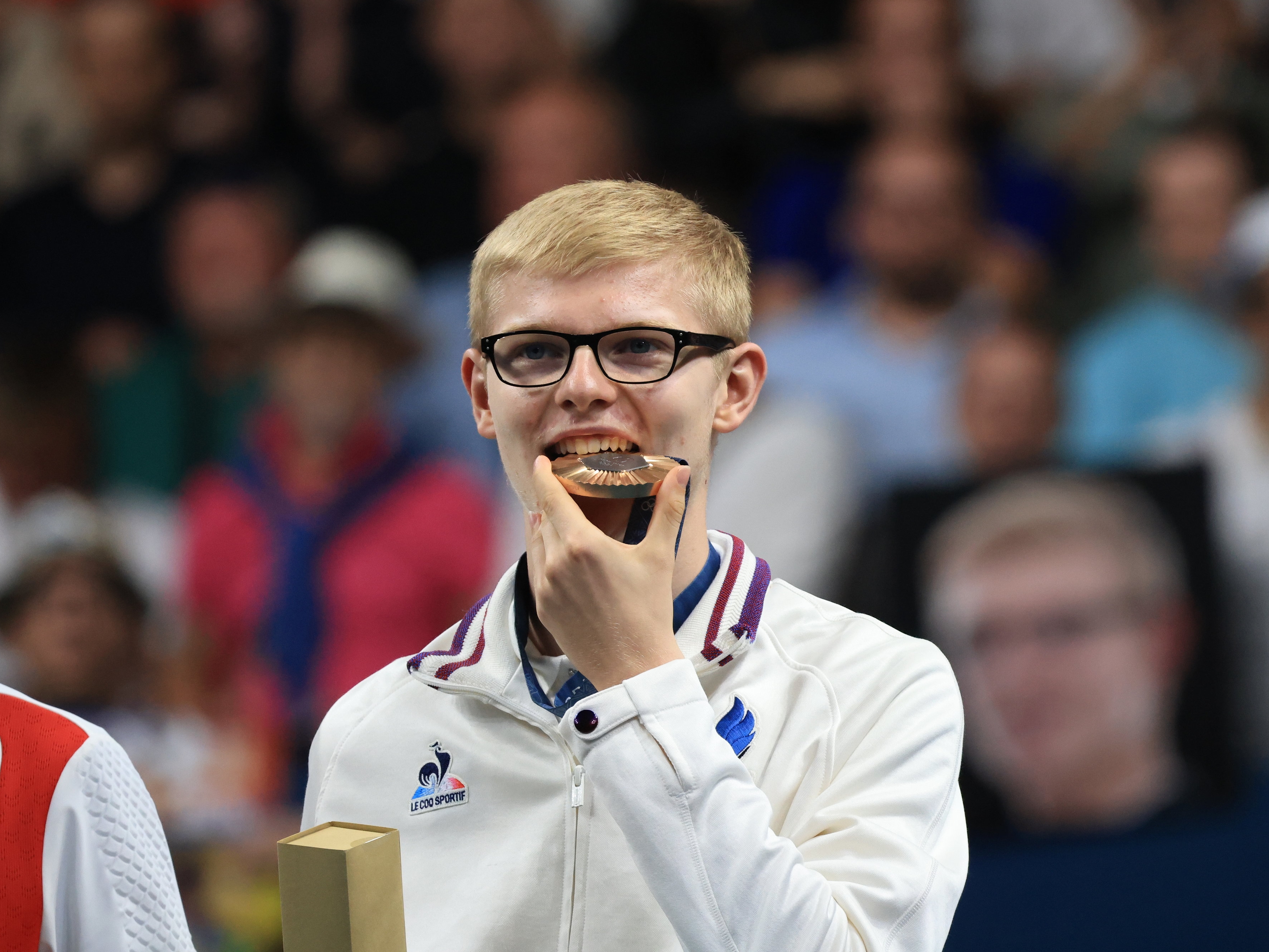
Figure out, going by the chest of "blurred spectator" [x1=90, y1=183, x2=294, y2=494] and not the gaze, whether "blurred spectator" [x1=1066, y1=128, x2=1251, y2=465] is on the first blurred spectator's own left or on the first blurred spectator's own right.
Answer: on the first blurred spectator's own left

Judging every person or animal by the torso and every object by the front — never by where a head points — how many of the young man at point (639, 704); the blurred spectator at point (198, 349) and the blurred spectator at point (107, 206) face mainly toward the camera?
3

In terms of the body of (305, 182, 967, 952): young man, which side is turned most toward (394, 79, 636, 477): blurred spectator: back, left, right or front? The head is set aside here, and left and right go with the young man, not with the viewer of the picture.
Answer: back

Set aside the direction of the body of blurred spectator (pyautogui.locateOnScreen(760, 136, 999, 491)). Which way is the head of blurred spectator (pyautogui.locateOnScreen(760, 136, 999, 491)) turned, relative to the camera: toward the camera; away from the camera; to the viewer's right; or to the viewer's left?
toward the camera

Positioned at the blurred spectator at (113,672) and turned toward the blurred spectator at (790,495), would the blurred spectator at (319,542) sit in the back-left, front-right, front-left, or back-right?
front-left

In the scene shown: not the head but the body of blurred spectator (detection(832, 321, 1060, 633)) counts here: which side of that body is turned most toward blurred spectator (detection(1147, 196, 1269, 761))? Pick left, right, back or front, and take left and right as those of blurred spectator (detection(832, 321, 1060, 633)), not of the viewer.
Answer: left

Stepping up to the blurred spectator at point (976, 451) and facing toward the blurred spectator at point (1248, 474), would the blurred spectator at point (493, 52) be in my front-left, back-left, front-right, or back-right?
back-left

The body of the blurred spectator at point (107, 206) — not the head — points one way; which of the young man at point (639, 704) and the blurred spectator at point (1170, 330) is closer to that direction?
the young man

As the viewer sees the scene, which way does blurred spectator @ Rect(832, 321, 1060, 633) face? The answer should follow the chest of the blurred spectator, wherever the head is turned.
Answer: toward the camera

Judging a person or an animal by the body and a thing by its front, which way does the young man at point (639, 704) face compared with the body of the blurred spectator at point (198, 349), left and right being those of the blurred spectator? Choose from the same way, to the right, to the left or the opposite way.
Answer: the same way

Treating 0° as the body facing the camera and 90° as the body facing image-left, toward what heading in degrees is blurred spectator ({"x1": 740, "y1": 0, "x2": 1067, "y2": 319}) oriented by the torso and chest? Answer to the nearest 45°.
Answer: approximately 0°

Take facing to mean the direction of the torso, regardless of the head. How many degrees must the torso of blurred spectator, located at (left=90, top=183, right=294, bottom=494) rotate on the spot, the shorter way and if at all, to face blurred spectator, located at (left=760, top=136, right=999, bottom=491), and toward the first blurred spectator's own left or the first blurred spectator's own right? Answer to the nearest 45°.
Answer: approximately 45° to the first blurred spectator's own left

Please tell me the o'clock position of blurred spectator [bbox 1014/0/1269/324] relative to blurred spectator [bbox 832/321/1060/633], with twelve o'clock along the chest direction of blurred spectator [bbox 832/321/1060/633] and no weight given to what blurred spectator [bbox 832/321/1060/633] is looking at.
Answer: blurred spectator [bbox 1014/0/1269/324] is roughly at 7 o'clock from blurred spectator [bbox 832/321/1060/633].

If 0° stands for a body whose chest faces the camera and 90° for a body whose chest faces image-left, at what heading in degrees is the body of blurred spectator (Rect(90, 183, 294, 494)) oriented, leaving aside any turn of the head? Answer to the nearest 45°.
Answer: approximately 0°
